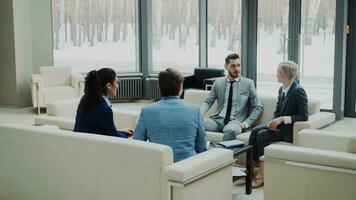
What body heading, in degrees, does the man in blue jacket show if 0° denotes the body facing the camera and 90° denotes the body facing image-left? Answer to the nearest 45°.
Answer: approximately 180°

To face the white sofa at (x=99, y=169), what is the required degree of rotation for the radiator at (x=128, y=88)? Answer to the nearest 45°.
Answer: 0° — it already faces it

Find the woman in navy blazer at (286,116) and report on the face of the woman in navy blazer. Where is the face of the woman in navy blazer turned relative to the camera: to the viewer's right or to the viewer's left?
to the viewer's left

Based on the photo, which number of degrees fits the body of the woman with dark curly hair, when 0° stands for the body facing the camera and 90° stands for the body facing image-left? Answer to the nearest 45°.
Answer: approximately 225°

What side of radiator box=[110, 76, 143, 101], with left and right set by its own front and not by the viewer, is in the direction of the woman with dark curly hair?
front

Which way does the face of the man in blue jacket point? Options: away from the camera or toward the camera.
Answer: away from the camera

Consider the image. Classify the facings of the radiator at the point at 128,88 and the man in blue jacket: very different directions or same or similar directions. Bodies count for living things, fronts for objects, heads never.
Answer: very different directions

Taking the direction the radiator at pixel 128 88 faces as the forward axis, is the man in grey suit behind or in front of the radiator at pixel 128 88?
in front

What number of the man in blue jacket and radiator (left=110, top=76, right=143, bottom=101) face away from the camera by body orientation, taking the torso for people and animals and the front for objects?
1

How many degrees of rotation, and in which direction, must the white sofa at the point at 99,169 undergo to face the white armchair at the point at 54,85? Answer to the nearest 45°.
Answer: approximately 45° to its left

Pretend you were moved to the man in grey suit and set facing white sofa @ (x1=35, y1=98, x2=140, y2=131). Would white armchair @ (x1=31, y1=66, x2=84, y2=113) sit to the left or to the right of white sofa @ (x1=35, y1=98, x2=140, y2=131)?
right

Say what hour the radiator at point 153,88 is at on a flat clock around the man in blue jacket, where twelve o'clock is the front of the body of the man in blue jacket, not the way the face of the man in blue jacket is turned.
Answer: The radiator is roughly at 12 o'clock from the man in blue jacket.

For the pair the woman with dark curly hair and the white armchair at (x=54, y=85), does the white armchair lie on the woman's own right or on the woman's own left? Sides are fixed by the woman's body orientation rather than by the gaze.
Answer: on the woman's own left

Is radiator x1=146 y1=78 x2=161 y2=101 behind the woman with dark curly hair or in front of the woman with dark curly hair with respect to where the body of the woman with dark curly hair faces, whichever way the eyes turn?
in front

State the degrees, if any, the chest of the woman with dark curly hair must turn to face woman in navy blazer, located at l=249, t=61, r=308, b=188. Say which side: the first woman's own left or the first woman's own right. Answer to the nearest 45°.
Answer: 0° — they already face them

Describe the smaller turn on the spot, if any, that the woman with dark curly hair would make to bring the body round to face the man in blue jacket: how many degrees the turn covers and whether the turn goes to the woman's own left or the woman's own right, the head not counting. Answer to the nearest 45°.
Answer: approximately 90° to the woman's own right

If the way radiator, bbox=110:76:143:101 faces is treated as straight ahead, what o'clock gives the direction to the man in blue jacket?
The man in blue jacket is roughly at 12 o'clock from the radiator.

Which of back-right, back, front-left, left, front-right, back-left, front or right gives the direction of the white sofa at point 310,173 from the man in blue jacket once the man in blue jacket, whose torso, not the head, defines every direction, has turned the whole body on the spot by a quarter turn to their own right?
front

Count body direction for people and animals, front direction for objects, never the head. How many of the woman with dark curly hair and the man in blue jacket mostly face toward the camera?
0

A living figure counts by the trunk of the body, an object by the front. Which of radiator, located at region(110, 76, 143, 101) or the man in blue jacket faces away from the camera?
the man in blue jacket
